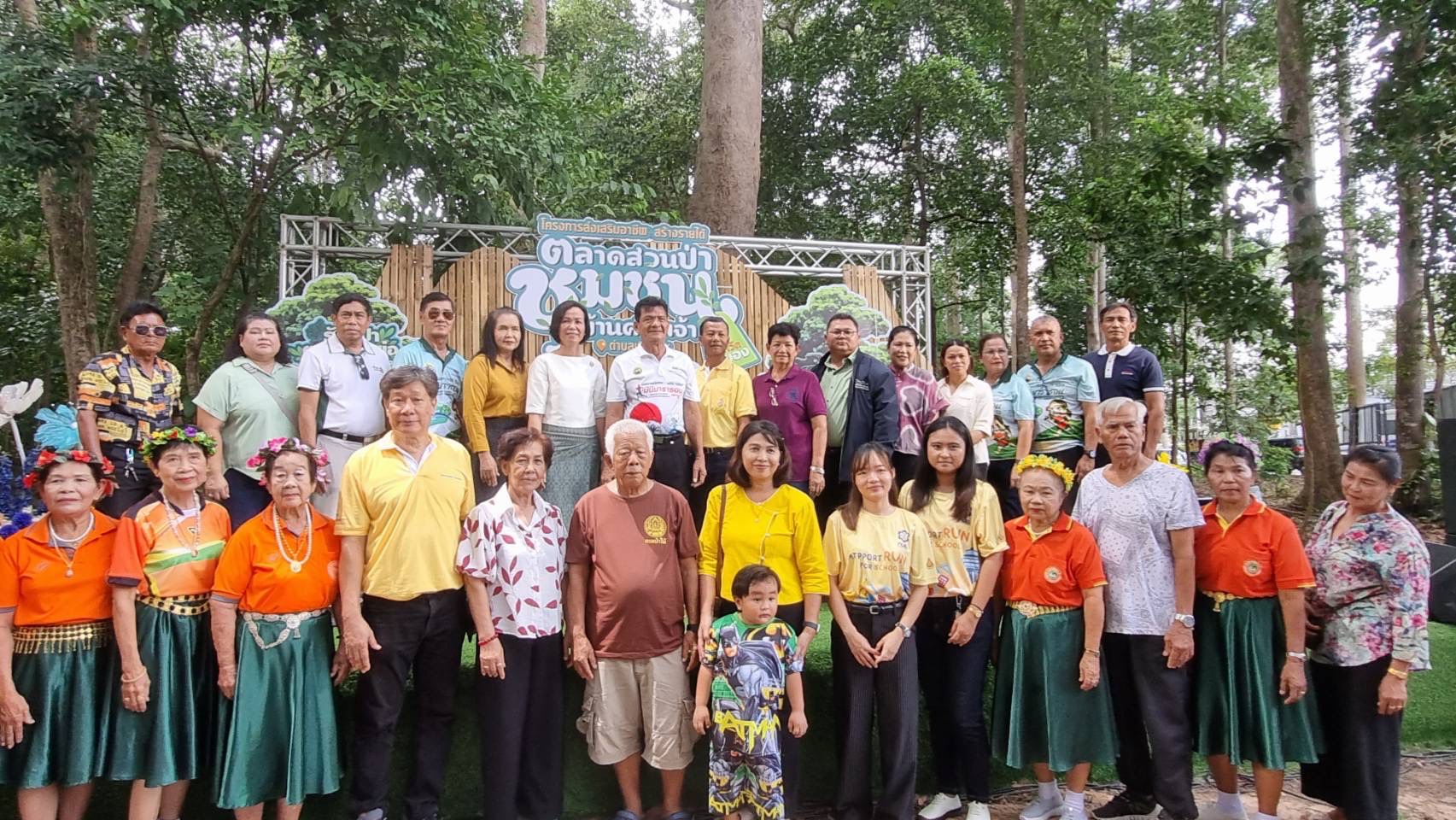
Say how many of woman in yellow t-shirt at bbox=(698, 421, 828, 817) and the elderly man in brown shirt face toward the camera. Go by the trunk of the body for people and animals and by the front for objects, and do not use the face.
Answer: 2

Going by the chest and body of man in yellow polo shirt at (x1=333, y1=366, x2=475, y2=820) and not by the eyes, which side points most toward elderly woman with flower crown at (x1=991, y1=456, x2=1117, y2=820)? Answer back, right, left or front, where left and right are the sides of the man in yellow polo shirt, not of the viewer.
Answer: left

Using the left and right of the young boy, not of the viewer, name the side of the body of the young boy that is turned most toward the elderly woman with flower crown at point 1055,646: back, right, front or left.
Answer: left

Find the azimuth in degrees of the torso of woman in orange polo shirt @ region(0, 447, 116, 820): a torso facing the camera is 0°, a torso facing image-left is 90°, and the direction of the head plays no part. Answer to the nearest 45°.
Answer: approximately 0°

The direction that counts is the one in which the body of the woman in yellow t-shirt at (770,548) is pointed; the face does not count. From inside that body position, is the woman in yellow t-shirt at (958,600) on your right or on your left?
on your left

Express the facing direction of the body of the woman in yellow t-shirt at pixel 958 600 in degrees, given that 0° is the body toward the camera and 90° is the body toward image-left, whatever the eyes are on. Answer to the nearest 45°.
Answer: approximately 0°
